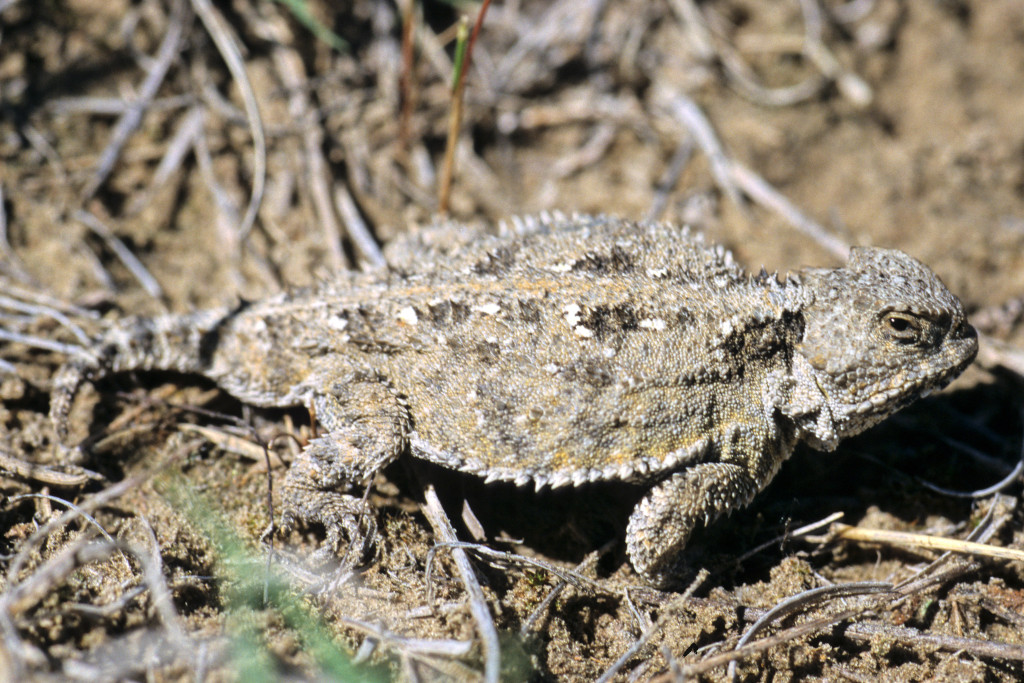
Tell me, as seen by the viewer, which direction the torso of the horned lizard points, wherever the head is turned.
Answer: to the viewer's right

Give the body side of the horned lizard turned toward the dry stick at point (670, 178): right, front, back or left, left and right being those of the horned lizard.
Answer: left

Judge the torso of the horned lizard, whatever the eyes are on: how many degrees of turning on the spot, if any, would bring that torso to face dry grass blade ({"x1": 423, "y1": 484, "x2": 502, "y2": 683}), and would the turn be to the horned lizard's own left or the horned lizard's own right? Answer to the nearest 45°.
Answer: approximately 135° to the horned lizard's own right

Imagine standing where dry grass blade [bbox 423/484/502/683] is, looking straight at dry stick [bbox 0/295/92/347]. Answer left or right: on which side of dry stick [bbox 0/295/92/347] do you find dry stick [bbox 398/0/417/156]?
right

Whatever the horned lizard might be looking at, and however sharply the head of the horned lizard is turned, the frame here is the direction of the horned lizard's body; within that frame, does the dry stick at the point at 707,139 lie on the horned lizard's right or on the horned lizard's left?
on the horned lizard's left

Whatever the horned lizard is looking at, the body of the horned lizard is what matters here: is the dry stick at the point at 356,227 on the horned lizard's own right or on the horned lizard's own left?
on the horned lizard's own left

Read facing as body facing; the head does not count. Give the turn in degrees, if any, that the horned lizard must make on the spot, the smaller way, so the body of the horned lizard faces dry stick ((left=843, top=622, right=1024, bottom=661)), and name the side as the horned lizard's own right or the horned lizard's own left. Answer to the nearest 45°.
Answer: approximately 45° to the horned lizard's own right

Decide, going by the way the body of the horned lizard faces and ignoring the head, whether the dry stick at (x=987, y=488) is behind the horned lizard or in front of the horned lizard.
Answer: in front
